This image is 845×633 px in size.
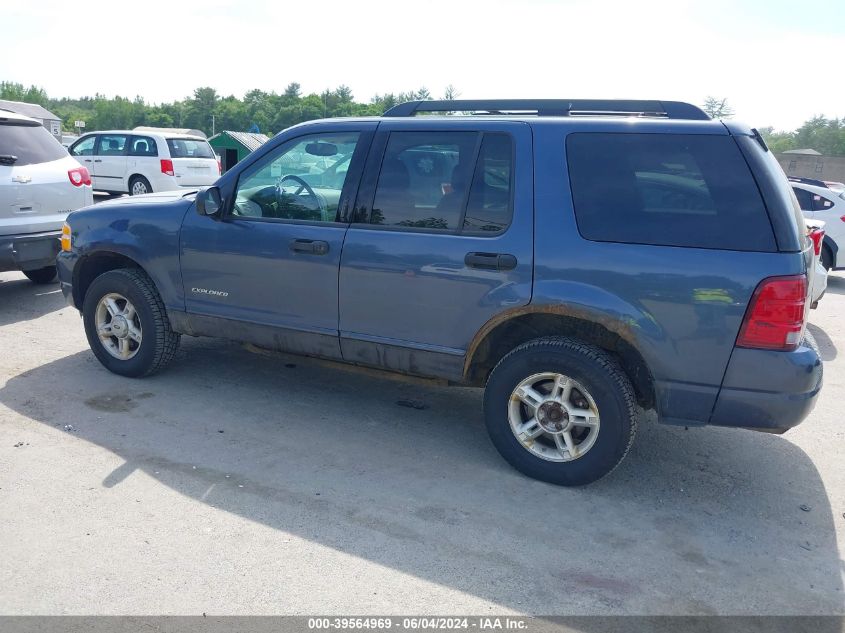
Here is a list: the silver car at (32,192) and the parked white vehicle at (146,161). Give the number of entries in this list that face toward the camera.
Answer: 0

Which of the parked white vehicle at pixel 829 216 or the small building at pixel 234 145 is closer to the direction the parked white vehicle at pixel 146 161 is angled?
the small building

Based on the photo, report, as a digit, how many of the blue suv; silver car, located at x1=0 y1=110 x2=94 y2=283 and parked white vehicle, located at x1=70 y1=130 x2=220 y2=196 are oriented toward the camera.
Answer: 0

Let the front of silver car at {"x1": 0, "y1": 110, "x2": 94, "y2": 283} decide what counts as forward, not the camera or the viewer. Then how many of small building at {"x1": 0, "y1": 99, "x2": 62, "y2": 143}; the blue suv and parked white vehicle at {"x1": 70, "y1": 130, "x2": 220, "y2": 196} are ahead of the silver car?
2

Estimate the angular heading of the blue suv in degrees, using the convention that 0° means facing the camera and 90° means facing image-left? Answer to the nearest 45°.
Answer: approximately 135°

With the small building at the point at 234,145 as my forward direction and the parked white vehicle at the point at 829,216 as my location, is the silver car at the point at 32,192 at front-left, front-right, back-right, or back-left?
front-left

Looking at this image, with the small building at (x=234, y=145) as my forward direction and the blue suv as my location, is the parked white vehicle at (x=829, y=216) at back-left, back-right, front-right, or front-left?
front-right

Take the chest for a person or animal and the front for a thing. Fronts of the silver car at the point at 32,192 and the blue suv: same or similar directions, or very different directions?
same or similar directions

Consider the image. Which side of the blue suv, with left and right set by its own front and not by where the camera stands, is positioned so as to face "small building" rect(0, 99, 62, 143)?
front

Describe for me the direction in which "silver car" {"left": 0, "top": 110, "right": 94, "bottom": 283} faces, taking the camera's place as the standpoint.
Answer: facing away from the viewer

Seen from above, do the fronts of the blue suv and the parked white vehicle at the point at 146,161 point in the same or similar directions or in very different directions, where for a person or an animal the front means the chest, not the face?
same or similar directions

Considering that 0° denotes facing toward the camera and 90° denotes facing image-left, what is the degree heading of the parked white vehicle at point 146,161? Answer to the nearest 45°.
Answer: approximately 135°

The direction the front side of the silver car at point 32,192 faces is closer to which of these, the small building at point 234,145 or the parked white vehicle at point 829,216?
the small building

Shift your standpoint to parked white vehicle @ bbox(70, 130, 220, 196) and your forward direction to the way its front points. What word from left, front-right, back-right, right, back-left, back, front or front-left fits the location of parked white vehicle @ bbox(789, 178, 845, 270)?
back
